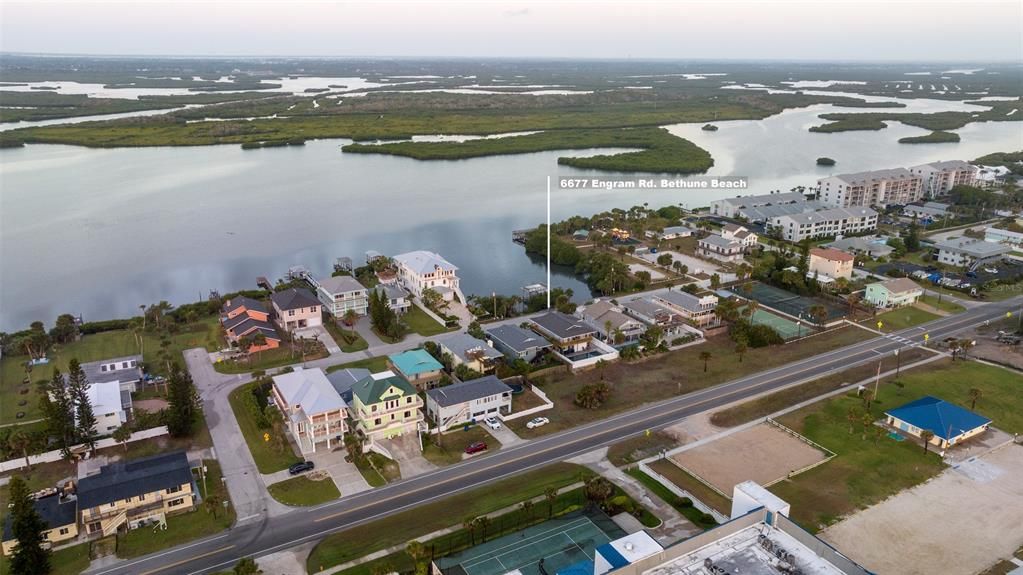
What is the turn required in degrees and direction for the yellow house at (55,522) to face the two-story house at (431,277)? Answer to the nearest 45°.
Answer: approximately 90° to its left

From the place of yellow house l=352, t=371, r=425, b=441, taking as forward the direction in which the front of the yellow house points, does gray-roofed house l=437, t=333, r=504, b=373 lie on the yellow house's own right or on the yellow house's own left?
on the yellow house's own left

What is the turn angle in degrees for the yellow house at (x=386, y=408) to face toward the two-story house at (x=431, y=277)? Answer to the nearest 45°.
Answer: approximately 135° to its left

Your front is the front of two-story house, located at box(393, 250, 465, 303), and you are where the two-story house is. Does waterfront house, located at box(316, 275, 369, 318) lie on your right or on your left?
on your right

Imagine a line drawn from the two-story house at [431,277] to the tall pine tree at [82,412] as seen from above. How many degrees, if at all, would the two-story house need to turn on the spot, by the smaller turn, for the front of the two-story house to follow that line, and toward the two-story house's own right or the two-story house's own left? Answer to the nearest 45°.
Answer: approximately 90° to the two-story house's own right

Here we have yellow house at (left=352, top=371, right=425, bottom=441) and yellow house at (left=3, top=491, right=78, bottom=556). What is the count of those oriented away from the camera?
0

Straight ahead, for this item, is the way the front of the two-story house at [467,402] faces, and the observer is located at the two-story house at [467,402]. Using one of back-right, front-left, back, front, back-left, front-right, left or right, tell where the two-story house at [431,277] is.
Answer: back-left

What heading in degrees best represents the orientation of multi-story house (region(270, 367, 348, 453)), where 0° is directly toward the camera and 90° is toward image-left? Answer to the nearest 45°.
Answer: approximately 315°

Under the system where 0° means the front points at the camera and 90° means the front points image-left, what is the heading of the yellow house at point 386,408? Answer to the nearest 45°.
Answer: approximately 315°

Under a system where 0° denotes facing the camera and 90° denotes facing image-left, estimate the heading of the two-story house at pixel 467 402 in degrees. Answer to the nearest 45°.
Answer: approximately 315°

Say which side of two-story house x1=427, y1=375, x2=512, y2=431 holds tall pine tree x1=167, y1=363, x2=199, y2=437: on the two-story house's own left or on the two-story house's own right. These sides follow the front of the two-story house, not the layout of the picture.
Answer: on the two-story house's own right

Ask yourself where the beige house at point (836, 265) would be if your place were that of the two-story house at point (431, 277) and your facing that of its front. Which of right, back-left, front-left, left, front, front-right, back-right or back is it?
front-left

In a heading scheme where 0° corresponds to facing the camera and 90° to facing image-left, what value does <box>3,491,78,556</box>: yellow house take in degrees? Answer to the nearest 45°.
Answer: approximately 315°
